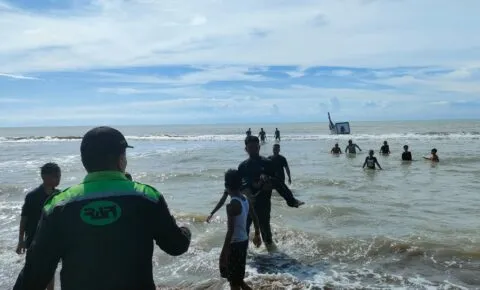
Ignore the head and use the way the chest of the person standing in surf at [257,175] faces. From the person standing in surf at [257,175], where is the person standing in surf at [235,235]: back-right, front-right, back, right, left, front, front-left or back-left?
front

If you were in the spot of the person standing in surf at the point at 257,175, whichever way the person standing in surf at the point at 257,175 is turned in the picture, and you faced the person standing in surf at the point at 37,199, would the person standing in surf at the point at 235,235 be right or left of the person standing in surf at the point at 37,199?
left

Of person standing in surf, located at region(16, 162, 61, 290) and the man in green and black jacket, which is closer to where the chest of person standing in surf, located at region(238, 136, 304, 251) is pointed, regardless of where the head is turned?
the man in green and black jacket

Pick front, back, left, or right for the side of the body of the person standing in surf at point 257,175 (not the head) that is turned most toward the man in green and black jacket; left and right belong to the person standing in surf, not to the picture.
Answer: front

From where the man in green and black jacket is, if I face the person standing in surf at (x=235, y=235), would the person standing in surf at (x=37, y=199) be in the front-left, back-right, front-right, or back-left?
front-left

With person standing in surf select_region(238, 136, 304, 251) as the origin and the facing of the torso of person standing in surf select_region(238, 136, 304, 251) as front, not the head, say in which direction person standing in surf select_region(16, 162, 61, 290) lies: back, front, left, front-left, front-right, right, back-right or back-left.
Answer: front-right

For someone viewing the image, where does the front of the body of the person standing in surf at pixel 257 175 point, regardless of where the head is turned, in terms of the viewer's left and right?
facing the viewer
